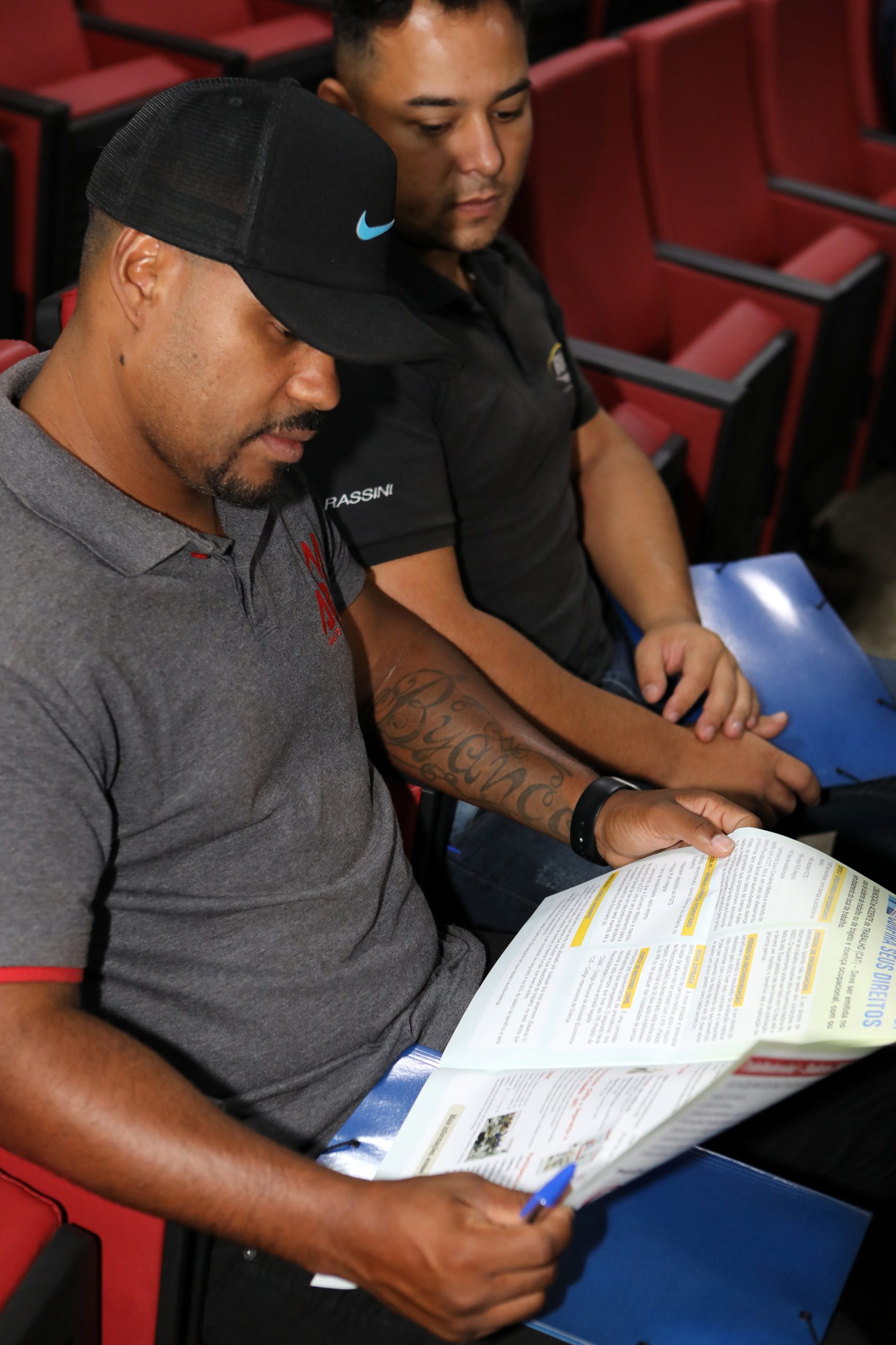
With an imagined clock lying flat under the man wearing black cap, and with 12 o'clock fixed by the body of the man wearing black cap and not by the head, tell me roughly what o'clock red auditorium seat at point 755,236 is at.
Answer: The red auditorium seat is roughly at 8 o'clock from the man wearing black cap.

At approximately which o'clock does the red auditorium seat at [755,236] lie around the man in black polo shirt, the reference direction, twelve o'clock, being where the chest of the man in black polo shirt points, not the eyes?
The red auditorium seat is roughly at 8 o'clock from the man in black polo shirt.

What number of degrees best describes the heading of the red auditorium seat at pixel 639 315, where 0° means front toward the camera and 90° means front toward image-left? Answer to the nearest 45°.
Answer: approximately 315°

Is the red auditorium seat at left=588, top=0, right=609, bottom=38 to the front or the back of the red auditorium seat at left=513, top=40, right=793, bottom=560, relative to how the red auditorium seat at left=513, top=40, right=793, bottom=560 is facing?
to the back

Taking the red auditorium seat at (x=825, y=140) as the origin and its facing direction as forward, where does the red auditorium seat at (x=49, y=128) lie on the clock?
the red auditorium seat at (x=49, y=128) is roughly at 3 o'clock from the red auditorium seat at (x=825, y=140).

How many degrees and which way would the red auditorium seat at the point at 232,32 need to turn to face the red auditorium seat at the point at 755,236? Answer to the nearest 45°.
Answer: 0° — it already faces it

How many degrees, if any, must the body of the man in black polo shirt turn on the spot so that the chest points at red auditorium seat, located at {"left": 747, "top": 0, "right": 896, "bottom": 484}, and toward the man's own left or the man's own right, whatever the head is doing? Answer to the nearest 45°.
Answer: approximately 135° to the man's own left
